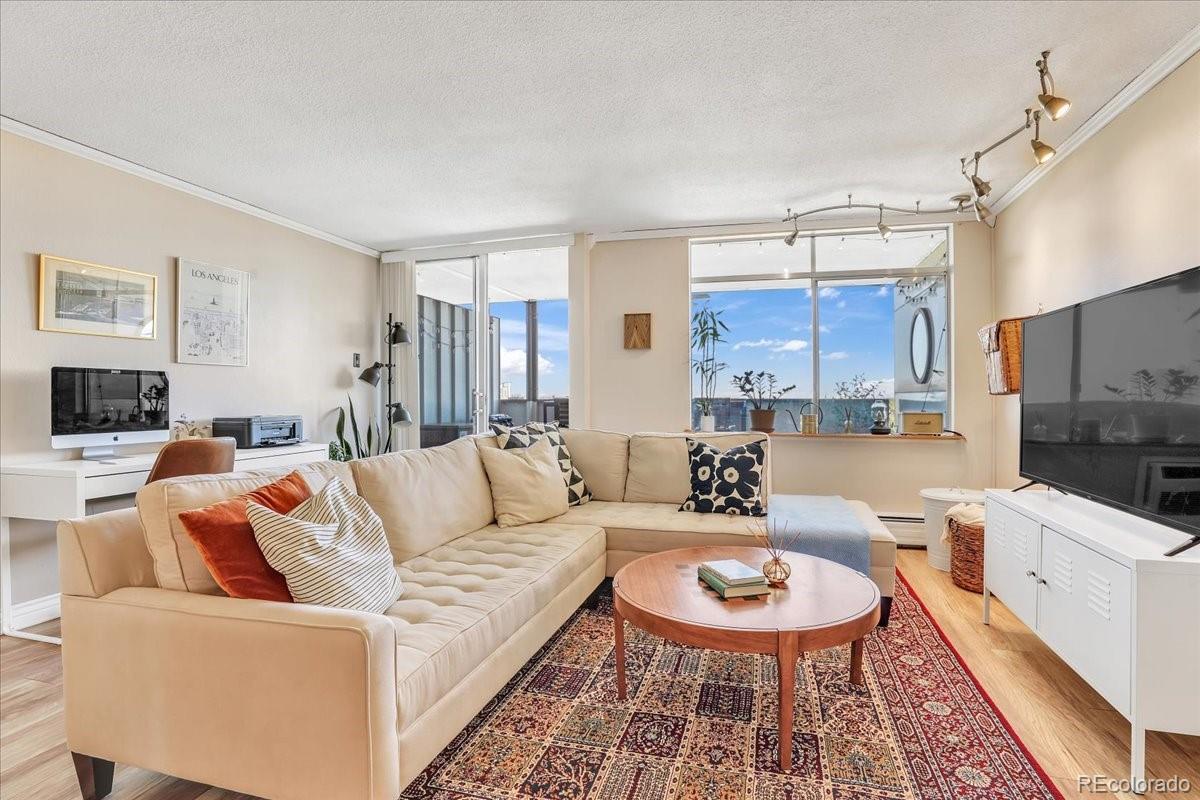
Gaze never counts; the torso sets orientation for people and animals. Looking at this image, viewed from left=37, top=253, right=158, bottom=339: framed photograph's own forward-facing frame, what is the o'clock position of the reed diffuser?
The reed diffuser is roughly at 12 o'clock from the framed photograph.

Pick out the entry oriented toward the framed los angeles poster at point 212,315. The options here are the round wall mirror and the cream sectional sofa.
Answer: the round wall mirror

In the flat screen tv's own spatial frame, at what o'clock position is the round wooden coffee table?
The round wooden coffee table is roughly at 12 o'clock from the flat screen tv.

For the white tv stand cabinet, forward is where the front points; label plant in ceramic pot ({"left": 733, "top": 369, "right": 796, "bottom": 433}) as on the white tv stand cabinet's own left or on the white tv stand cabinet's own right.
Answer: on the white tv stand cabinet's own right

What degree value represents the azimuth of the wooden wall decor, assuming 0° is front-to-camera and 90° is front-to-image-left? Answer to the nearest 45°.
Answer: approximately 0°

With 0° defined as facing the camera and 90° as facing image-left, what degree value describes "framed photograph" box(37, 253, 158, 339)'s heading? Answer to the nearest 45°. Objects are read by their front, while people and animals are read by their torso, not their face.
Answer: approximately 315°

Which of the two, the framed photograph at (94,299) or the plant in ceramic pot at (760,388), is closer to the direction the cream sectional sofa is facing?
the plant in ceramic pot

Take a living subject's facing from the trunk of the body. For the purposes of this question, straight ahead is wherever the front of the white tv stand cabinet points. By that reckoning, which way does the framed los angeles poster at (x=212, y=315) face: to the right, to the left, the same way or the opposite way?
the opposite way

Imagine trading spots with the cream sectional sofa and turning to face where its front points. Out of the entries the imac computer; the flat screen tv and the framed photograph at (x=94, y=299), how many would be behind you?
2

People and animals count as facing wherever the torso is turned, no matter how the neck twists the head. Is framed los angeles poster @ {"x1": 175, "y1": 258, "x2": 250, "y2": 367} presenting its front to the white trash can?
yes
